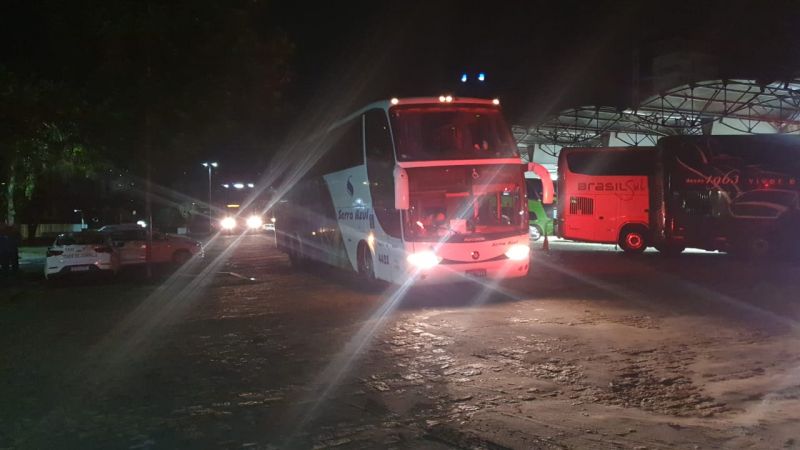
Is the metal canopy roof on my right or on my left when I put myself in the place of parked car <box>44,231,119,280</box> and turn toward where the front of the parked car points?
on my right

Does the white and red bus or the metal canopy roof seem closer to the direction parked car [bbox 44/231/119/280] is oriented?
the metal canopy roof

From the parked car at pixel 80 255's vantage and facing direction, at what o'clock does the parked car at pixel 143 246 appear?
the parked car at pixel 143 246 is roughly at 1 o'clock from the parked car at pixel 80 255.

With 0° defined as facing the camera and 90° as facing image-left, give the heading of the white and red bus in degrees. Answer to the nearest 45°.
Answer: approximately 315°

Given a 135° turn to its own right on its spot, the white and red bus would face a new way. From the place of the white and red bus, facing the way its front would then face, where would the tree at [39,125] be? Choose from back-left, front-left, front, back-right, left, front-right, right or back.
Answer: front

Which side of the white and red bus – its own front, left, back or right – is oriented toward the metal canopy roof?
left

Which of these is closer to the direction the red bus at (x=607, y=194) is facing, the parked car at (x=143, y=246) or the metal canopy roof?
the metal canopy roof

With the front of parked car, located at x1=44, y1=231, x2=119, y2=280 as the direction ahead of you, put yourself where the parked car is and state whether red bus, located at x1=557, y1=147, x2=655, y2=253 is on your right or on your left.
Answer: on your right

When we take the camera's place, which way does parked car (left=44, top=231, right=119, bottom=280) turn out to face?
facing away from the viewer
